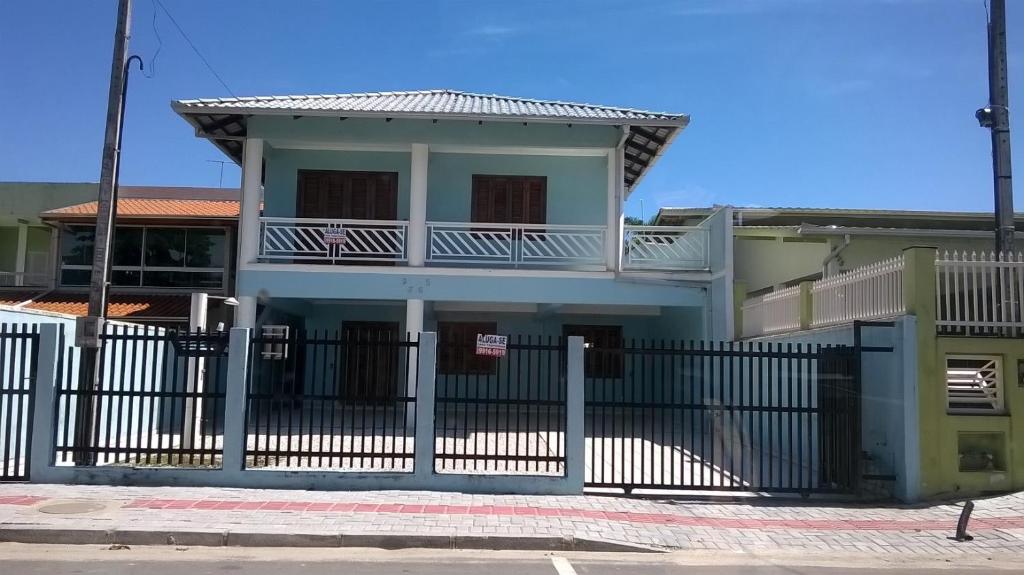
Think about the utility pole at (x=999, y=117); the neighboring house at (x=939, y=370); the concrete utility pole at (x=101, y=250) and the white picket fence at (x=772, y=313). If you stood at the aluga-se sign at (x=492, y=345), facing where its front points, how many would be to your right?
1

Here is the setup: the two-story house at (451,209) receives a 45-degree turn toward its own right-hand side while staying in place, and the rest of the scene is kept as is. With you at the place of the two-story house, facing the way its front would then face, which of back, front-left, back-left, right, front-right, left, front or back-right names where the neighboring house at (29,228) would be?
right

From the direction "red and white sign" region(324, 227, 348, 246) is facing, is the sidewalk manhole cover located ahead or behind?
ahead

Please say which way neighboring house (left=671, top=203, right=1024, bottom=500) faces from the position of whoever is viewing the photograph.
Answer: facing the viewer

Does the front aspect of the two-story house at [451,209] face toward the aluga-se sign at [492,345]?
yes

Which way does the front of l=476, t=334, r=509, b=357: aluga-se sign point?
toward the camera

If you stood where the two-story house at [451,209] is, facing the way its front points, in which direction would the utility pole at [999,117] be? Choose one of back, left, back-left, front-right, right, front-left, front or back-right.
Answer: front-left

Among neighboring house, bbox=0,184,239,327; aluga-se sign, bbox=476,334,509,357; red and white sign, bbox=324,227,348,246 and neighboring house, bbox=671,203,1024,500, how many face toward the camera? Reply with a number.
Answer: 4

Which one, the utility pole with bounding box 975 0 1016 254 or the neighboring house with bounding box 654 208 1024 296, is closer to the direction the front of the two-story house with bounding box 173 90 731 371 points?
the utility pole

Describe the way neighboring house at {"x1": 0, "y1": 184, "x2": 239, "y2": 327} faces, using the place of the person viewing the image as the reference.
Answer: facing the viewer

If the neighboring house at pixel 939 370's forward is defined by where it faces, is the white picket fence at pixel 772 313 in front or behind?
behind

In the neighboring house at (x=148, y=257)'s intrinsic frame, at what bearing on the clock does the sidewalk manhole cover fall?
The sidewalk manhole cover is roughly at 12 o'clock from the neighboring house.

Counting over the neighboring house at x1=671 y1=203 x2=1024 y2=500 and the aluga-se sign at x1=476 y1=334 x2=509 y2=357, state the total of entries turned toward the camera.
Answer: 2

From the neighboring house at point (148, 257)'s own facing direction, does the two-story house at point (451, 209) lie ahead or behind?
ahead

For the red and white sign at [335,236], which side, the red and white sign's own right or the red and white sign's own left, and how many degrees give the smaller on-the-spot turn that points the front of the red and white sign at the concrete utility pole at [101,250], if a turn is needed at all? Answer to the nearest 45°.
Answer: approximately 45° to the red and white sign's own right
